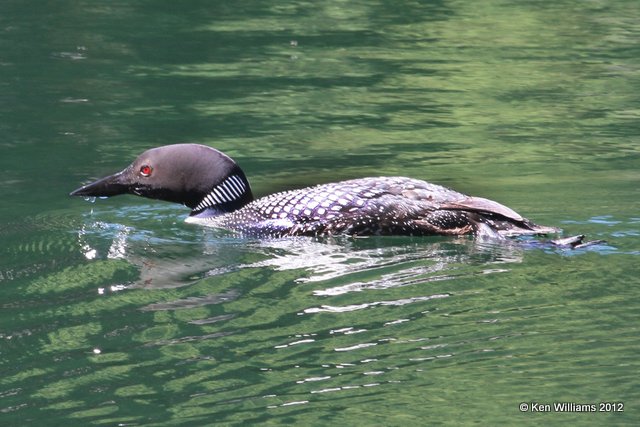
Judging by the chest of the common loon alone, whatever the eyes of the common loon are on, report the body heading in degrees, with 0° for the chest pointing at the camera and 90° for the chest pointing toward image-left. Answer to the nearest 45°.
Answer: approximately 90°
